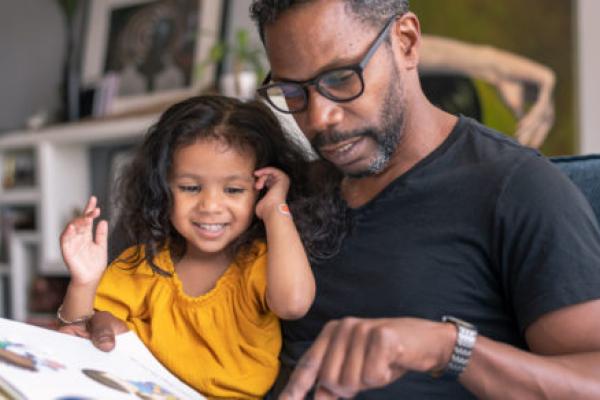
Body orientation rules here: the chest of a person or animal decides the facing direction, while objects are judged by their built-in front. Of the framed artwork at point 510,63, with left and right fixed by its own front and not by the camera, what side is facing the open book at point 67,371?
front

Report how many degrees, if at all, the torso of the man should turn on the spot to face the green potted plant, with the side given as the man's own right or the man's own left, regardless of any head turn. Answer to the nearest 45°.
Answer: approximately 135° to the man's own right

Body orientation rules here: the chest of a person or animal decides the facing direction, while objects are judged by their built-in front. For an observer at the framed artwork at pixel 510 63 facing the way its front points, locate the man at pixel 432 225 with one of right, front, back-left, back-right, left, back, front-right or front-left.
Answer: front

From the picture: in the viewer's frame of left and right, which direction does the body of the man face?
facing the viewer and to the left of the viewer

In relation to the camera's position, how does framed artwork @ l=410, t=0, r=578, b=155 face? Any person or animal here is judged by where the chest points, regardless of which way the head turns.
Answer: facing the viewer

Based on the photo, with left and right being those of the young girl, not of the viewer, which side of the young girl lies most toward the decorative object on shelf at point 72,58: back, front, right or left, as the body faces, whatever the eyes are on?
back

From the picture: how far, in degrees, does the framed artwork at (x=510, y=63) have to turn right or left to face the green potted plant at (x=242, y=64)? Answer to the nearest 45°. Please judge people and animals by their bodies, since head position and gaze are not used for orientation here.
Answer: approximately 90° to its right

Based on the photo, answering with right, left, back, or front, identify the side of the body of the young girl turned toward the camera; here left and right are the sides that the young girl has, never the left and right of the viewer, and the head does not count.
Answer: front

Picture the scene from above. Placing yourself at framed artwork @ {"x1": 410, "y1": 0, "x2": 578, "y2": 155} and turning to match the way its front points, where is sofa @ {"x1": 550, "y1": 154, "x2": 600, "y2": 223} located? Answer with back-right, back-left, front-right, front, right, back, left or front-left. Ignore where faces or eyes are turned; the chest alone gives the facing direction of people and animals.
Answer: front

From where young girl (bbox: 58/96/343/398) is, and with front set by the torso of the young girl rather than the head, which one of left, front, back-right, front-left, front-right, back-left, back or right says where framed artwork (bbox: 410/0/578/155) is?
back-left

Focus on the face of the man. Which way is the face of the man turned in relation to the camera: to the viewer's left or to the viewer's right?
to the viewer's left

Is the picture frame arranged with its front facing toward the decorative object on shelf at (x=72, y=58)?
no

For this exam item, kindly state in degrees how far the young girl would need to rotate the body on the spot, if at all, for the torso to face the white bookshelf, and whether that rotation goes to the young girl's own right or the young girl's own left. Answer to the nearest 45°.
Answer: approximately 180°
